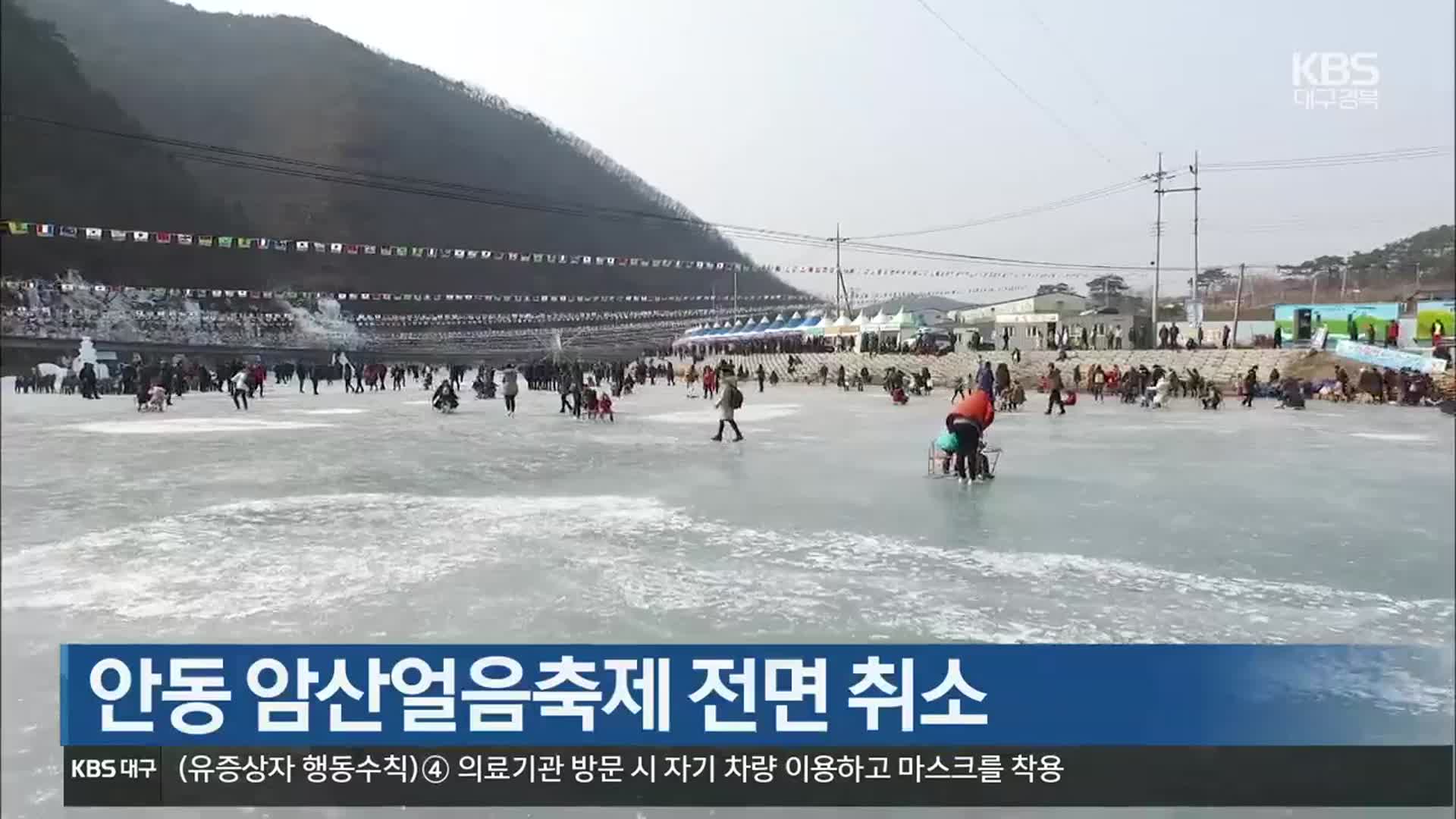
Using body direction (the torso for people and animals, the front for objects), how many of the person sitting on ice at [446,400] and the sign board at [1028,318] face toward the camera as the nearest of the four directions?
2

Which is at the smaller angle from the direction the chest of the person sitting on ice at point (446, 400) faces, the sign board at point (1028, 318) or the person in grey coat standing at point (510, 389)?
the person in grey coat standing

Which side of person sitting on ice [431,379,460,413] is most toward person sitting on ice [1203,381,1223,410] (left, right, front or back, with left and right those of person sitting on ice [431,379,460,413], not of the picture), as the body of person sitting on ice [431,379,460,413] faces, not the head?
left

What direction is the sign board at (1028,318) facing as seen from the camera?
toward the camera

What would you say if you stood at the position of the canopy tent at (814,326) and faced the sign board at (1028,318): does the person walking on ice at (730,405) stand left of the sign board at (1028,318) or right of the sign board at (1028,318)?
right

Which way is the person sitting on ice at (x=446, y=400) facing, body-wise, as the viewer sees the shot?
toward the camera

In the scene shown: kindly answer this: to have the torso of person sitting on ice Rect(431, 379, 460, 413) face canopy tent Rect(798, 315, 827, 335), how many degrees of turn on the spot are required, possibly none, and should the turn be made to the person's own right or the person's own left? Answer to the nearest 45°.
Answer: approximately 135° to the person's own left
